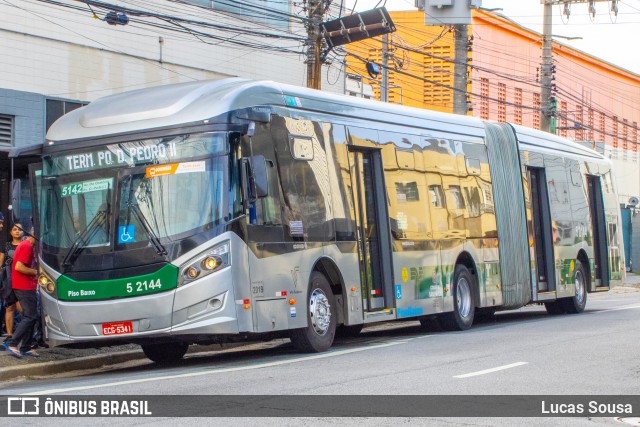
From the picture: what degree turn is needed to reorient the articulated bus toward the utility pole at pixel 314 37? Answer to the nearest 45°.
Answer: approximately 135° to its right

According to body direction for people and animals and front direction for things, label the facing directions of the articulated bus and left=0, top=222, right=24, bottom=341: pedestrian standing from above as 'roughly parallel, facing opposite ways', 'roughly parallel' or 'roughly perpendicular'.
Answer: roughly perpendicular

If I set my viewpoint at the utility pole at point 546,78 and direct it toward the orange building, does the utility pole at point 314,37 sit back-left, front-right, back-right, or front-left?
back-left

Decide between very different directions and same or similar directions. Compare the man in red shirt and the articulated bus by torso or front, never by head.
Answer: very different directions

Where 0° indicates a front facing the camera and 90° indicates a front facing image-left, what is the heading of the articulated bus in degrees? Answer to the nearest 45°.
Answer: approximately 45°

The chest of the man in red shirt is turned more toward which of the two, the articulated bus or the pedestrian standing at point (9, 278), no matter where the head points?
the articulated bus

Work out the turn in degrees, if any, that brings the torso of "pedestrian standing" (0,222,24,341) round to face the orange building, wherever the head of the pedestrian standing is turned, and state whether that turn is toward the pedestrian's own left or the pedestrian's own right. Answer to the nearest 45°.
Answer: approximately 90° to the pedestrian's own left

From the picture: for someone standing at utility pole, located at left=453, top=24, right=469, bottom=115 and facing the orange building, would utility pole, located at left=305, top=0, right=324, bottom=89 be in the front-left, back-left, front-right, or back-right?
back-left
